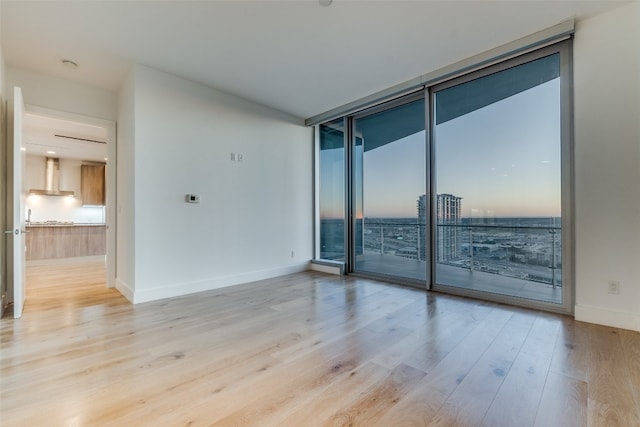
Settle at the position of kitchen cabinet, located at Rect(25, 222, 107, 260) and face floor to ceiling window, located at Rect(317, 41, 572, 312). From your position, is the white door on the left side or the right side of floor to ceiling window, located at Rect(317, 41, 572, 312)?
right

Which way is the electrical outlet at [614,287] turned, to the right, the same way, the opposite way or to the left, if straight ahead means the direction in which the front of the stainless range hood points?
to the right

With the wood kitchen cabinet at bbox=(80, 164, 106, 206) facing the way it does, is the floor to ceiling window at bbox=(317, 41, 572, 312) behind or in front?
in front

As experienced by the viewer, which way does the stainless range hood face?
facing the viewer

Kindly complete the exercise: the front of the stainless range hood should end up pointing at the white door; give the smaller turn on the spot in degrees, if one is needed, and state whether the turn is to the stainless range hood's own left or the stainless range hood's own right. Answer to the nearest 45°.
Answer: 0° — it already faces it

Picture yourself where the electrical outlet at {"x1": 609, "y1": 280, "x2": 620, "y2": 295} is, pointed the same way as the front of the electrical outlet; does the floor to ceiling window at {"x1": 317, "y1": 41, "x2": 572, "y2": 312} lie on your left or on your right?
on your right

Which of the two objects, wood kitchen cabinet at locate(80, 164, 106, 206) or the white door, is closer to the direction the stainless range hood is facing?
the white door

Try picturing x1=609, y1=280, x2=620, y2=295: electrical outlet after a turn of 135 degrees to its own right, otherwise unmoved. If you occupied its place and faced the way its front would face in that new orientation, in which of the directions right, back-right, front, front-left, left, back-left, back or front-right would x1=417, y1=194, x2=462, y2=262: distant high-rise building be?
front-left

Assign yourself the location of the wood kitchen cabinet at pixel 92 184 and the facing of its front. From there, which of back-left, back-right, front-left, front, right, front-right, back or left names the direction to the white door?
front

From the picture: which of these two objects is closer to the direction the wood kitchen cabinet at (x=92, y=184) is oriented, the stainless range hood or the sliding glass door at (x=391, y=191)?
the sliding glass door

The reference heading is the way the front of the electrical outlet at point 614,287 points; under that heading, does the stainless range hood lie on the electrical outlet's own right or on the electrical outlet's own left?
on the electrical outlet's own right

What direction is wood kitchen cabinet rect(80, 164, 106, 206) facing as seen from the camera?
toward the camera
